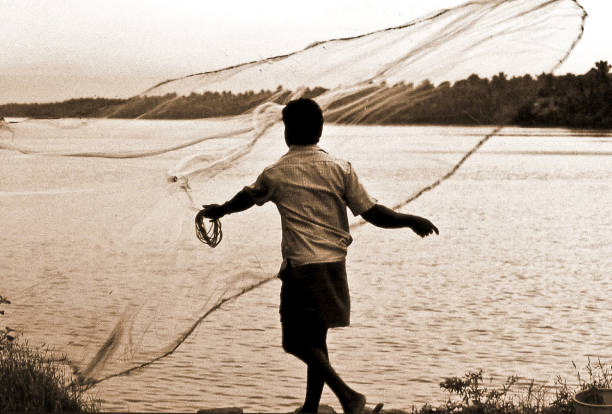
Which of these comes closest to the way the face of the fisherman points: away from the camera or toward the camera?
away from the camera

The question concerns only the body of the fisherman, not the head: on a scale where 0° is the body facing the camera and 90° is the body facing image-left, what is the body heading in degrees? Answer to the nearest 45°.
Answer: approximately 180°
